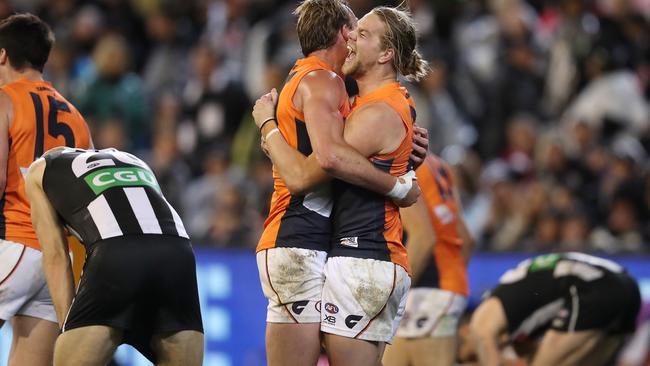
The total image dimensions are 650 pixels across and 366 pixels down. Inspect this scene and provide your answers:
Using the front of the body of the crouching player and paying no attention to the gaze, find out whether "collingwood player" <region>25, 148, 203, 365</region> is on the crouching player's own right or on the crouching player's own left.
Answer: on the crouching player's own left

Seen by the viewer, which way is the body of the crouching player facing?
to the viewer's left

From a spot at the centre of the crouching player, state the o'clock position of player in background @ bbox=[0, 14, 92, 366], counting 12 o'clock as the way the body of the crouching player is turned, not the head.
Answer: The player in background is roughly at 11 o'clock from the crouching player.

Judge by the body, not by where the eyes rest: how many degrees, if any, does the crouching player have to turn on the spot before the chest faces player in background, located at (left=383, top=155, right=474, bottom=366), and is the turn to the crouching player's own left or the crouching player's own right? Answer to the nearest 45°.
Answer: approximately 45° to the crouching player's own left

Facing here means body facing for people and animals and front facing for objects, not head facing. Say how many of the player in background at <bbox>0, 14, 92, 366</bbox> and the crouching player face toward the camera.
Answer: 0

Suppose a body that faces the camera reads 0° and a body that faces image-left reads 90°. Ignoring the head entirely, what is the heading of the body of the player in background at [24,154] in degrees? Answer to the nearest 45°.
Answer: approximately 135°

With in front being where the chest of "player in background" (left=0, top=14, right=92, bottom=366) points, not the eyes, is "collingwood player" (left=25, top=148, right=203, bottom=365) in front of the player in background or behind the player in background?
behind

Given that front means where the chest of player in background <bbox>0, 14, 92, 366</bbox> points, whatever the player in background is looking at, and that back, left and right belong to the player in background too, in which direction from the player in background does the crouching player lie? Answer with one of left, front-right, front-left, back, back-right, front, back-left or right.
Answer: back-right
